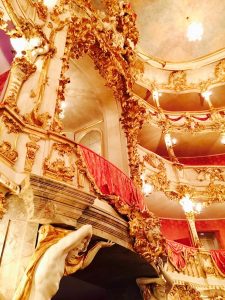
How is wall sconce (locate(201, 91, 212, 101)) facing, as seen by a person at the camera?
facing the viewer and to the left of the viewer

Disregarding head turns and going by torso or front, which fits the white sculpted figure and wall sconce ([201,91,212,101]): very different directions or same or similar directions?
very different directions

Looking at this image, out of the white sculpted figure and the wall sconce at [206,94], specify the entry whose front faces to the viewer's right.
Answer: the white sculpted figure

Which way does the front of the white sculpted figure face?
to the viewer's right

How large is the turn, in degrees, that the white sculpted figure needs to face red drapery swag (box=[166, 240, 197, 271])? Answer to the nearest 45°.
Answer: approximately 45° to its left

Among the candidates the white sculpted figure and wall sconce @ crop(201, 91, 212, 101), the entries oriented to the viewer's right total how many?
1
